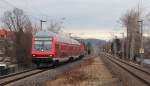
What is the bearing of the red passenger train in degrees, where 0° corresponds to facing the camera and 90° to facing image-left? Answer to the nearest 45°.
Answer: approximately 45°
